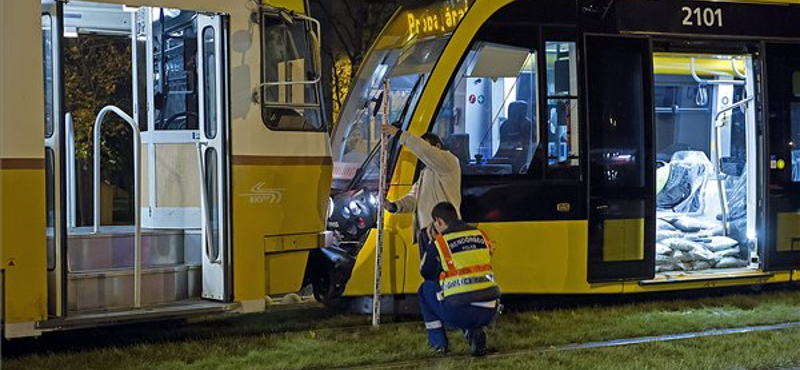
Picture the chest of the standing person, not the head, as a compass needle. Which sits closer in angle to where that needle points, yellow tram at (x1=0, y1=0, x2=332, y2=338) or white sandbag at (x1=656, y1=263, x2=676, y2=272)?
the yellow tram

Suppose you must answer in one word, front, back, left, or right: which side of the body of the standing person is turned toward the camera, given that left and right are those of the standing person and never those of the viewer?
left

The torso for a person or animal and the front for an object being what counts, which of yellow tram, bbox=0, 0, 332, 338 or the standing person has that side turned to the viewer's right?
the yellow tram

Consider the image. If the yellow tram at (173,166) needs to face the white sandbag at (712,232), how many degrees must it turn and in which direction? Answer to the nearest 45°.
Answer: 0° — it already faces it

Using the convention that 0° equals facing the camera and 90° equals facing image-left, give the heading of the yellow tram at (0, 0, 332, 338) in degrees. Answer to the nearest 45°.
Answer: approximately 270°

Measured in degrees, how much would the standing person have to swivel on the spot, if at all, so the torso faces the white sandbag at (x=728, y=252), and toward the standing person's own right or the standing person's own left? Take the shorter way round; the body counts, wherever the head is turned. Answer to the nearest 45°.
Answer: approximately 135° to the standing person's own right
